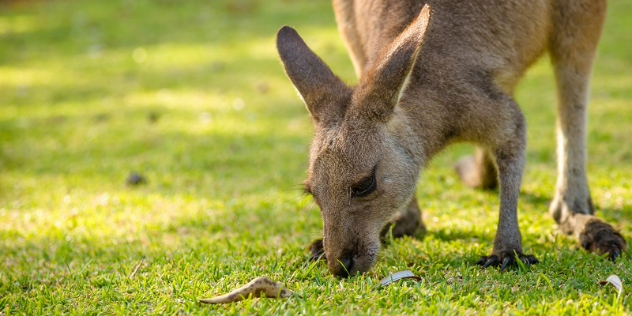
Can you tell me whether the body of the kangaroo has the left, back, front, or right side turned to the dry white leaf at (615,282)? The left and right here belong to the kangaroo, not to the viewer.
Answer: left

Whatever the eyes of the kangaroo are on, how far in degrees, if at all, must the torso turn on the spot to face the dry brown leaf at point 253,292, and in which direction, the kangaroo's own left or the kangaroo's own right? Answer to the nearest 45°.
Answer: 0° — it already faces it

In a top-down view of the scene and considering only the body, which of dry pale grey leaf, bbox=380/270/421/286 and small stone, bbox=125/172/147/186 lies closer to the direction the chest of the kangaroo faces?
the dry pale grey leaf

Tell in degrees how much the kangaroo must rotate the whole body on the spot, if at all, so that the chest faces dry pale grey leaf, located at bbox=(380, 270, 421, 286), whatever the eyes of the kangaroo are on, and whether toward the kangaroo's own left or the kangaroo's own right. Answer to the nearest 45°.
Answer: approximately 45° to the kangaroo's own left

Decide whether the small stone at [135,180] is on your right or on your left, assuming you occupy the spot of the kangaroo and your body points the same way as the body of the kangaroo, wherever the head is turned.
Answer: on your right

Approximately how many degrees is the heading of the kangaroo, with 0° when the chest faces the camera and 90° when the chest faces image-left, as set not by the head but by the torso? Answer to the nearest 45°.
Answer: approximately 45°
